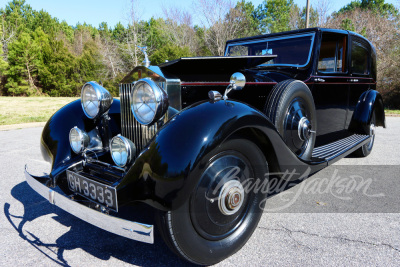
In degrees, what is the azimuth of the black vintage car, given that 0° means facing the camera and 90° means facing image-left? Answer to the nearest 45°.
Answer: approximately 45°
